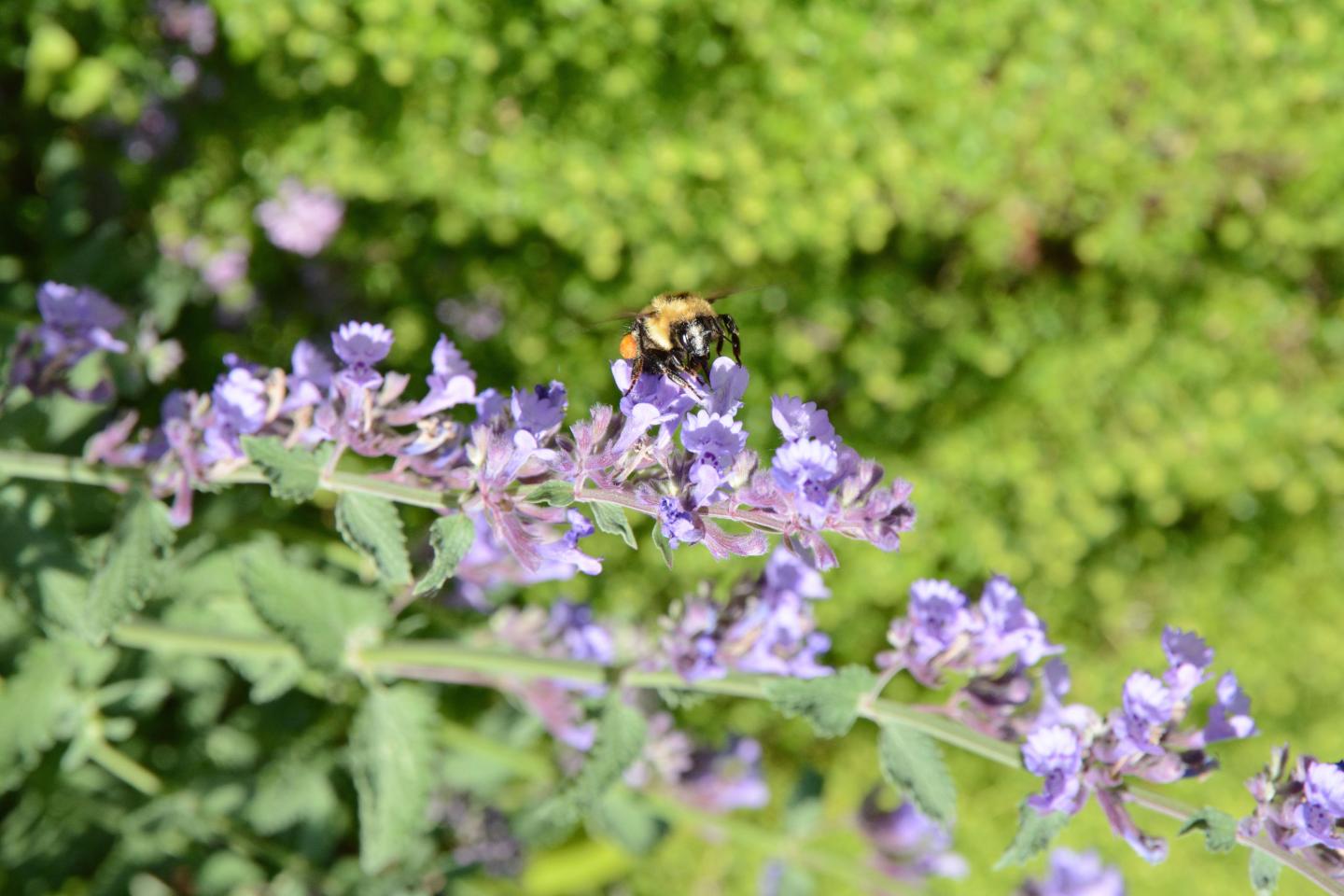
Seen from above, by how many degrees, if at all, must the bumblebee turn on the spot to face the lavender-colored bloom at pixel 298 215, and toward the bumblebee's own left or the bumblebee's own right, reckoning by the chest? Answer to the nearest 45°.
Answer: approximately 180°

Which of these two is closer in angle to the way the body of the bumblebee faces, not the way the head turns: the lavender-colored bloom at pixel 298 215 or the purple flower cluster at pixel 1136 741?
the purple flower cluster

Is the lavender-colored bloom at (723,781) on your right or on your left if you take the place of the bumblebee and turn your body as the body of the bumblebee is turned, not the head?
on your left

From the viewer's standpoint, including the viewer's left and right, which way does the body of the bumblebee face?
facing the viewer and to the right of the viewer

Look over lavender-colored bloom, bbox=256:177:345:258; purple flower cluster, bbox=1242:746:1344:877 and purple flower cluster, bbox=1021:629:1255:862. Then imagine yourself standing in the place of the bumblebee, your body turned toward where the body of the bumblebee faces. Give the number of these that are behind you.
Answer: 1

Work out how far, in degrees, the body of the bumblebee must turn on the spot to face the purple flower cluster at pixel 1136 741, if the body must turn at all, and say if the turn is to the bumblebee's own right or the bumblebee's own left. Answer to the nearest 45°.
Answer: approximately 45° to the bumblebee's own left

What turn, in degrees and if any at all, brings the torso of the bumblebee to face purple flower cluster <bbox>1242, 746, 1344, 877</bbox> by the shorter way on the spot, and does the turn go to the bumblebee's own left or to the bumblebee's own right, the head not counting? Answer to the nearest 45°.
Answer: approximately 45° to the bumblebee's own left
